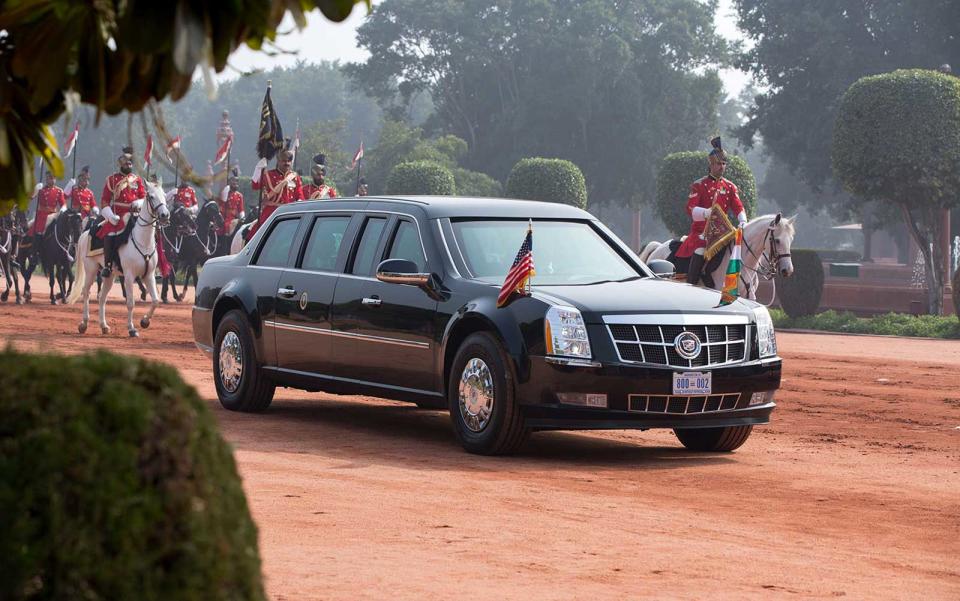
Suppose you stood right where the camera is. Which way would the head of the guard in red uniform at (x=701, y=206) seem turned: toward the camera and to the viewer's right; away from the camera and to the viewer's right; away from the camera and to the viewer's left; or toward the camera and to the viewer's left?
toward the camera and to the viewer's right

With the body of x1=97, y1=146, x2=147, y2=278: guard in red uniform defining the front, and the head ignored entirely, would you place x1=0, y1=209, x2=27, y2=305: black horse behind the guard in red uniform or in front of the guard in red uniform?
behind

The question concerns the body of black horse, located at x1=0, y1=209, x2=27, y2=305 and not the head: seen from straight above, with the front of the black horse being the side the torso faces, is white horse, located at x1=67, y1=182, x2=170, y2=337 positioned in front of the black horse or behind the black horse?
in front

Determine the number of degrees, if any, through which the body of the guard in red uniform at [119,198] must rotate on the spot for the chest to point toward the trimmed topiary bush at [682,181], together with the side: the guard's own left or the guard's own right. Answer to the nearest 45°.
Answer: approximately 90° to the guard's own left

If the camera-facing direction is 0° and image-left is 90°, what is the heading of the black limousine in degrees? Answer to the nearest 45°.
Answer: approximately 315°

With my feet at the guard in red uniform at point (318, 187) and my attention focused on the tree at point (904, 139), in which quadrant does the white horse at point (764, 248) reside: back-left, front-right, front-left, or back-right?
front-right
